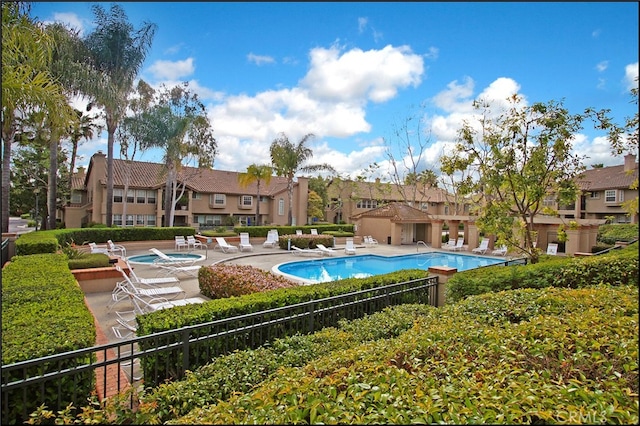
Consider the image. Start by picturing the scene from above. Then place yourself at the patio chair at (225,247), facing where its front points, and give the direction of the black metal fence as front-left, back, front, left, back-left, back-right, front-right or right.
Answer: front-right

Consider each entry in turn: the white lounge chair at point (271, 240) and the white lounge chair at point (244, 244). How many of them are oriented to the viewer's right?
0

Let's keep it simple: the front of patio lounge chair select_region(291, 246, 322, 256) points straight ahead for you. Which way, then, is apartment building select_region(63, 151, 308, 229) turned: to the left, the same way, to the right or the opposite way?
to the right

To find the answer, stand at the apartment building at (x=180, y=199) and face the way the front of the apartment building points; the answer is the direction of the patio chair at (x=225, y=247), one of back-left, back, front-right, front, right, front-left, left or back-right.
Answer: front

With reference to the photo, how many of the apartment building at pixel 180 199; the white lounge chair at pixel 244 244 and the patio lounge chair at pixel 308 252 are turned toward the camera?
2

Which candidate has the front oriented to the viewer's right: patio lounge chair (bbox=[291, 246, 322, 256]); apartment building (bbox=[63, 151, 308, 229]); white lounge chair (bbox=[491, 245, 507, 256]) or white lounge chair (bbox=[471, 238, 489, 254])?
the patio lounge chair

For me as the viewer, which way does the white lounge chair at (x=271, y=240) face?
facing the viewer and to the left of the viewer

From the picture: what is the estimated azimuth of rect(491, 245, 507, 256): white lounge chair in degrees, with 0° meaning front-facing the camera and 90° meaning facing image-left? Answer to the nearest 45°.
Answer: approximately 45°

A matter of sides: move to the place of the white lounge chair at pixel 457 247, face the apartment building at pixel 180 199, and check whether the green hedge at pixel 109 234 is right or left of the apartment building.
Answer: left

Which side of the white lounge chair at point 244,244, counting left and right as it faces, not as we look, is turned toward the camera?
front

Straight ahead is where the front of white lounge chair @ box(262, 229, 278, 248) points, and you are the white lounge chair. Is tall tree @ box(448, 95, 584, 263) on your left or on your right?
on your left

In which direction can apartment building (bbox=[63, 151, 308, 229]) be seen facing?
toward the camera

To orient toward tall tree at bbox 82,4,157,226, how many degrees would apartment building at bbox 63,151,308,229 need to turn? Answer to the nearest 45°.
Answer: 0° — it already faces it

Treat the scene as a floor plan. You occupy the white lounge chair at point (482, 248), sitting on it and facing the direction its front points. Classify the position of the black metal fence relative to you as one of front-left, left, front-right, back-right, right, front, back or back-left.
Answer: front-left

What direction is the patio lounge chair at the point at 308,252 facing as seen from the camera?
to the viewer's right

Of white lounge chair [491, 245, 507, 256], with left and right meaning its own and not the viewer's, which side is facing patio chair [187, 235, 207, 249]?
front
